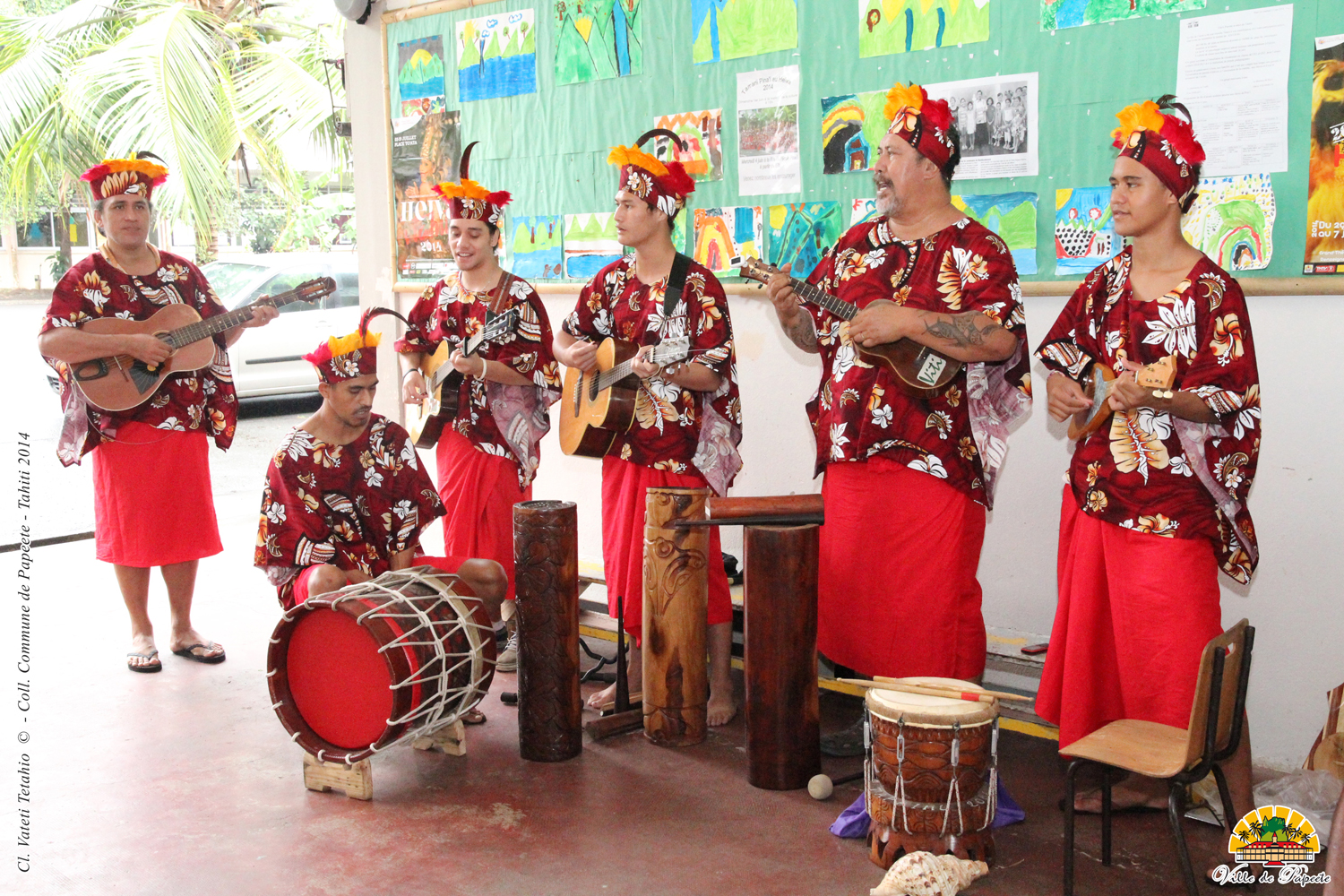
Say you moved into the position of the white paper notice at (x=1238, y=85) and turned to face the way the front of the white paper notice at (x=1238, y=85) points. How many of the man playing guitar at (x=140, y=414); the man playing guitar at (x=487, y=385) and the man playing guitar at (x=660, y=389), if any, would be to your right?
3

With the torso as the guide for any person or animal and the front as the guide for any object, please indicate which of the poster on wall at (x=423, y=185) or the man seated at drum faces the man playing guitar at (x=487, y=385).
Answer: the poster on wall

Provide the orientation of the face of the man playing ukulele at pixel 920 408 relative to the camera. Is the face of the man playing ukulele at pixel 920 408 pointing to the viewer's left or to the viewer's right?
to the viewer's left

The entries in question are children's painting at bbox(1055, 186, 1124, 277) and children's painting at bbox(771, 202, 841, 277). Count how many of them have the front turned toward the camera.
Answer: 2

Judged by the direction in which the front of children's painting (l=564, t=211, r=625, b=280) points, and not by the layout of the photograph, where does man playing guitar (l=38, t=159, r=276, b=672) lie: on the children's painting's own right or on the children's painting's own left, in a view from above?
on the children's painting's own right

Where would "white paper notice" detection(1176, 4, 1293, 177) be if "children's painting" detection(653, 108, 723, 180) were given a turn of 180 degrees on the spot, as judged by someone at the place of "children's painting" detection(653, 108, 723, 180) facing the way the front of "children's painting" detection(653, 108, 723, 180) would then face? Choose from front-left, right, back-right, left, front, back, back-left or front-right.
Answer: back-right

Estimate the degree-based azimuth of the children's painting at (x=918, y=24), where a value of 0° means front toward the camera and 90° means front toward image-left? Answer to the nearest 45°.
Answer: approximately 0°

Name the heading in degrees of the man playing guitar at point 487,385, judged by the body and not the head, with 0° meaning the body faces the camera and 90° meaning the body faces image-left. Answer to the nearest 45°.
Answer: approximately 45°

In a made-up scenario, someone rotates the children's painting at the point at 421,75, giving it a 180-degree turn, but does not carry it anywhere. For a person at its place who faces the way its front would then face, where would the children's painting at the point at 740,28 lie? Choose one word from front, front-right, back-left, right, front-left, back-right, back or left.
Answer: back-right

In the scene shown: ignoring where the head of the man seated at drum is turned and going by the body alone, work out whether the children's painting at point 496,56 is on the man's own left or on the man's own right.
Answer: on the man's own left

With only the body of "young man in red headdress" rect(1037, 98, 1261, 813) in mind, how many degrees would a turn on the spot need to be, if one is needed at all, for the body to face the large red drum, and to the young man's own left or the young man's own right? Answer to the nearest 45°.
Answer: approximately 45° to the young man's own right
